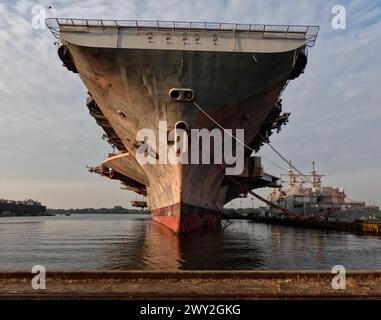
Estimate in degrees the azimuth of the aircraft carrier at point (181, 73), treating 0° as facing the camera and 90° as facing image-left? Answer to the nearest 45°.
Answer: approximately 0°
